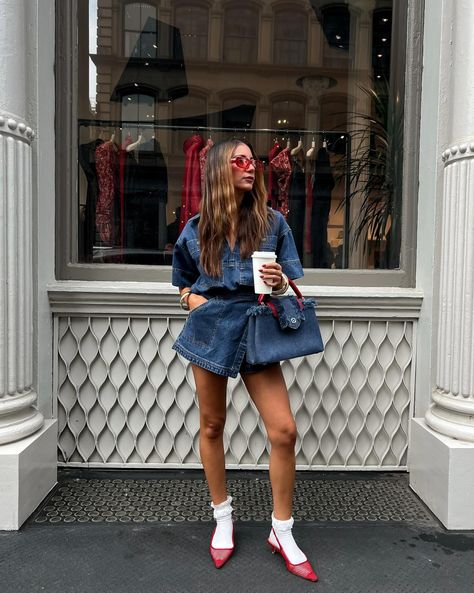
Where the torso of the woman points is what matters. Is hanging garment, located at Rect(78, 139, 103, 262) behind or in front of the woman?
behind

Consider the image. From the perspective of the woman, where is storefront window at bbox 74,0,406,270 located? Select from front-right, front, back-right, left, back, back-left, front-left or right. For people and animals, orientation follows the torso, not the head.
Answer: back

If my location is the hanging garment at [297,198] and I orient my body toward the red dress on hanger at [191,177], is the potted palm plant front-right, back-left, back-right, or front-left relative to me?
back-left

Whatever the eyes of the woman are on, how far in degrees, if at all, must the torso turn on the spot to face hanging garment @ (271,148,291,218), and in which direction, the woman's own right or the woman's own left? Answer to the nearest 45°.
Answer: approximately 180°

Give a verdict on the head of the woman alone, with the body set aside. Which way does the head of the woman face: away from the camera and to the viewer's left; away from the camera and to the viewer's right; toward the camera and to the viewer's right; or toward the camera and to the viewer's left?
toward the camera and to the viewer's right

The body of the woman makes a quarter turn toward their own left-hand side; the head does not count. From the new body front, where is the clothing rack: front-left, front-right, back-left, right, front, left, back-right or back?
left

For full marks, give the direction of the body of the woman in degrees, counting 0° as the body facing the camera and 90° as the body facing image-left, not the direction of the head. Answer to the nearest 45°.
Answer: approximately 0°
